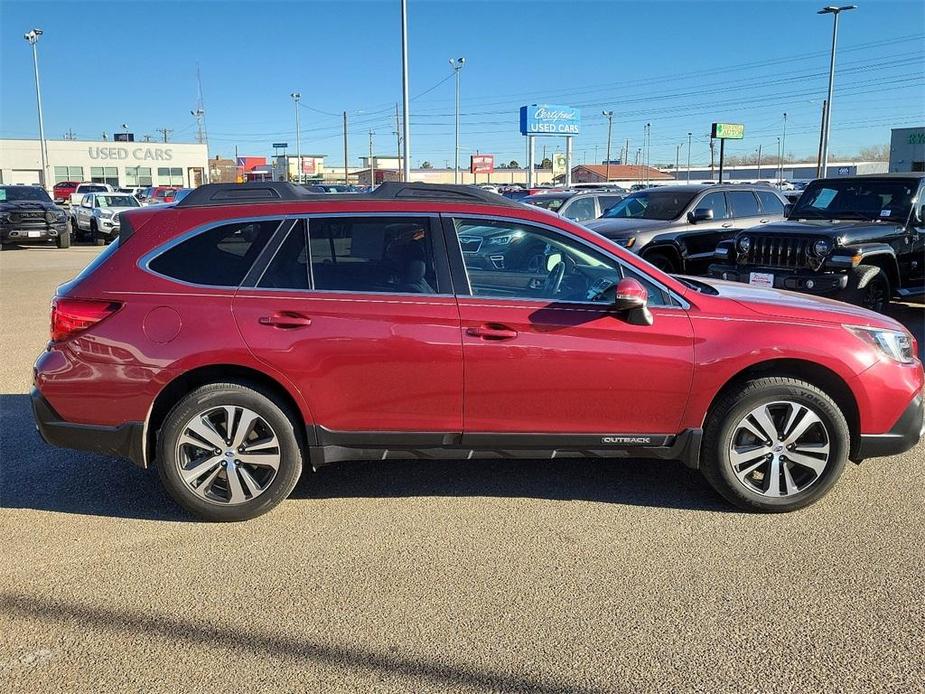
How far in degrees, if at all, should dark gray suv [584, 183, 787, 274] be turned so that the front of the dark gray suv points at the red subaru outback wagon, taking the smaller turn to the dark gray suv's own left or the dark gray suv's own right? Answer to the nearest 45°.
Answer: approximately 45° to the dark gray suv's own left

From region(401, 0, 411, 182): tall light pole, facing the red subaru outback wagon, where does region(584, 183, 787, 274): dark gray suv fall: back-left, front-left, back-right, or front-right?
front-left

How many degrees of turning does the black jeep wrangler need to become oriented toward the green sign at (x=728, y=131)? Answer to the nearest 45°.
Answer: approximately 135° to its right

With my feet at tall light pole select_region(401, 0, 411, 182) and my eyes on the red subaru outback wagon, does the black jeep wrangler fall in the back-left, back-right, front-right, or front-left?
front-left

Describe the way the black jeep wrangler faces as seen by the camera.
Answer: facing the viewer and to the left of the viewer

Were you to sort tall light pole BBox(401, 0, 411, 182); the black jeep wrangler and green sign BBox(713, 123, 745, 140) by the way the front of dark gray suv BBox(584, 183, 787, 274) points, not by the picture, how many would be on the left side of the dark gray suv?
1

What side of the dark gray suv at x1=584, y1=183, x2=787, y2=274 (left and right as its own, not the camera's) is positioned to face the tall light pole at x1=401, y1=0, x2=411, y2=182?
right

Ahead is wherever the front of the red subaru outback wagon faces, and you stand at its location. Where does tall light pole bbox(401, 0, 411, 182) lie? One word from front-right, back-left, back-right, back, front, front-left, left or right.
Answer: left

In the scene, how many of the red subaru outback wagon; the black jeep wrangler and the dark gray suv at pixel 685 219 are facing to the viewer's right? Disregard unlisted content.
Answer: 1

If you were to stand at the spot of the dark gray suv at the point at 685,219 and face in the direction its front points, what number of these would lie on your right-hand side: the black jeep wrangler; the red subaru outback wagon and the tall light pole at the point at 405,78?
1

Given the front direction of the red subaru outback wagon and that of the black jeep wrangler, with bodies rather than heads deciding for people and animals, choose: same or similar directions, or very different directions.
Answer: very different directions

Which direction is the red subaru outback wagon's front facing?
to the viewer's right

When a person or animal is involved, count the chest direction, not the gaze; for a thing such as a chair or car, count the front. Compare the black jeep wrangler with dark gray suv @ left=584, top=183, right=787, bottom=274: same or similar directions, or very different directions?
same or similar directions

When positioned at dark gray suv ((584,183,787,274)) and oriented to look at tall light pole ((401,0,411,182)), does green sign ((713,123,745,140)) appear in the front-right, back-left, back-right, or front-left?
front-right
